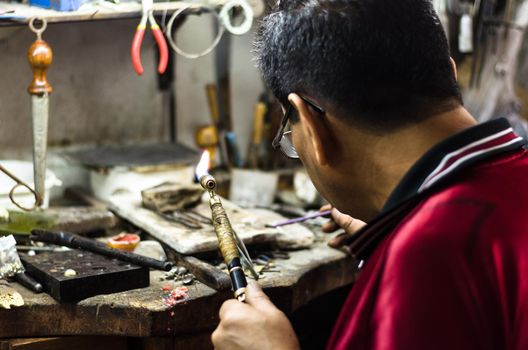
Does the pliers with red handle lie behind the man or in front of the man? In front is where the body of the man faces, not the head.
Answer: in front

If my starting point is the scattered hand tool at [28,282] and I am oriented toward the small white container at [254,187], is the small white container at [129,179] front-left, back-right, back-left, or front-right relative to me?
front-left

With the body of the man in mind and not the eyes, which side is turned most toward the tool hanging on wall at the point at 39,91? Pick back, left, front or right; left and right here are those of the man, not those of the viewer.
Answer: front

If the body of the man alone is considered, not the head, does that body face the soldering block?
yes

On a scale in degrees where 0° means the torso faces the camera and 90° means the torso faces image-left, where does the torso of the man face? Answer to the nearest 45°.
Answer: approximately 135°

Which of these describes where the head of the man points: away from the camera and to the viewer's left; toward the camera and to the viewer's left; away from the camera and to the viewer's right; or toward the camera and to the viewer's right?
away from the camera and to the viewer's left

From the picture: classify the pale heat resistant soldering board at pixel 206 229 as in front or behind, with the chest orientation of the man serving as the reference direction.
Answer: in front

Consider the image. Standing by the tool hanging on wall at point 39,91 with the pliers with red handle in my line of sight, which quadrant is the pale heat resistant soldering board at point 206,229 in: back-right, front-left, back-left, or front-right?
front-right

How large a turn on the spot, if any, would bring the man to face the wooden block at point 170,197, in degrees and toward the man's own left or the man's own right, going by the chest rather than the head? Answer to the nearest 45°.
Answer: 0° — they already face it

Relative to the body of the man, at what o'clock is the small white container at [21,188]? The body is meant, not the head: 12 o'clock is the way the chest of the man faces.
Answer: The small white container is roughly at 12 o'clock from the man.

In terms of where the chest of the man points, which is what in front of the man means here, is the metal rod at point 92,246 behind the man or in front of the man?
in front
